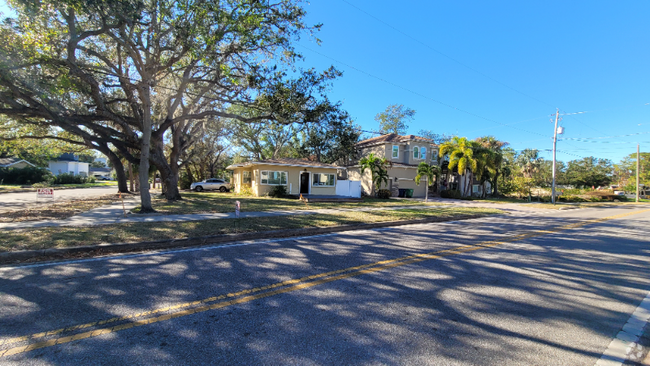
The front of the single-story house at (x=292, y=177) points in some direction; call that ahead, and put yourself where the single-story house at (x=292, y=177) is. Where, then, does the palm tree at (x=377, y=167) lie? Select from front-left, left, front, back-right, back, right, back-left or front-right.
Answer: front-left

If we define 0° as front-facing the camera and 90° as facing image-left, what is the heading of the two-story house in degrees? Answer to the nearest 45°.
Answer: approximately 315°

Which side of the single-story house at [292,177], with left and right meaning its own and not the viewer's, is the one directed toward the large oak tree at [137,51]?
right

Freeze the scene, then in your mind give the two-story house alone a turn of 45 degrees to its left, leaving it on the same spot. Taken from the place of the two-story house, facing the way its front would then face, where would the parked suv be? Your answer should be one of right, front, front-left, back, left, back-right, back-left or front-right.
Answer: back

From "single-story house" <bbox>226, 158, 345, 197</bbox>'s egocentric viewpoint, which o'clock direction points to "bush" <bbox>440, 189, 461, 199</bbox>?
The bush is roughly at 10 o'clock from the single-story house.

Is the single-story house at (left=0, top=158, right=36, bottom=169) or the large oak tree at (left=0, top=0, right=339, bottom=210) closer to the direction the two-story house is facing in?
the large oak tree

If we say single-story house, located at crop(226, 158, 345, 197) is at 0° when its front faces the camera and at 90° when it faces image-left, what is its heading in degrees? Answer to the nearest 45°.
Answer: approximately 315°

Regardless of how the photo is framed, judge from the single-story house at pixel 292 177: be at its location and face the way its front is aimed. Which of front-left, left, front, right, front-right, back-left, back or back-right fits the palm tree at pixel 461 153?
front-left

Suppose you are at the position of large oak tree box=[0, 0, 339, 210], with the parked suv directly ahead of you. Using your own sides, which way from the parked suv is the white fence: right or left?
right
